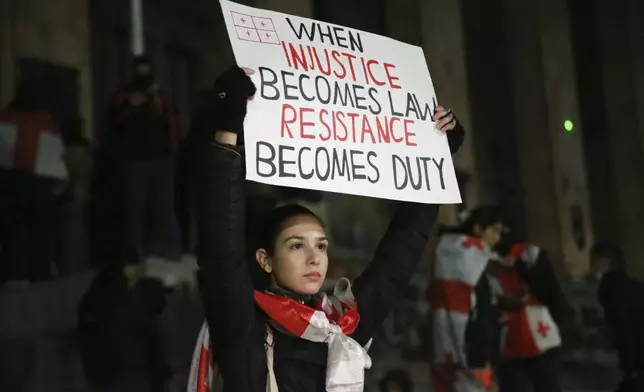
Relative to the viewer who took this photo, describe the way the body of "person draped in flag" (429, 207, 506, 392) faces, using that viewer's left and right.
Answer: facing to the right of the viewer

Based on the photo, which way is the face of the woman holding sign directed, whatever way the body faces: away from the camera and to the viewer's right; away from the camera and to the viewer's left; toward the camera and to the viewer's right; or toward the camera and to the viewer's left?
toward the camera and to the viewer's right

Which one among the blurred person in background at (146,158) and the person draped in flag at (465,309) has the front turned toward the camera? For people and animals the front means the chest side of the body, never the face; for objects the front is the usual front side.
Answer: the blurred person in background

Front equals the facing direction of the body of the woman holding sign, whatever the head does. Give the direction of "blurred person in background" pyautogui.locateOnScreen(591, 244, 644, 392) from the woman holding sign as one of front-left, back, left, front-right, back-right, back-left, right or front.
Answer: left

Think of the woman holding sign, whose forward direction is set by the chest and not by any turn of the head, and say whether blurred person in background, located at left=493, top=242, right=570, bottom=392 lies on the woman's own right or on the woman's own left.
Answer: on the woman's own left

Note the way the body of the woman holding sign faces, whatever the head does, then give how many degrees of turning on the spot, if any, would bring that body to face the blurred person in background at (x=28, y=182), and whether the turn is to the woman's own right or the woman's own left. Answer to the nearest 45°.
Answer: approximately 180°

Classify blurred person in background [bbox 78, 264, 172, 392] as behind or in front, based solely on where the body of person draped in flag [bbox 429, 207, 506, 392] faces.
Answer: behind

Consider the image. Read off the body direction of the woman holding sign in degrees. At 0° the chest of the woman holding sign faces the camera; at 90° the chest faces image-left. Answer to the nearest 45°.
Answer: approximately 315°

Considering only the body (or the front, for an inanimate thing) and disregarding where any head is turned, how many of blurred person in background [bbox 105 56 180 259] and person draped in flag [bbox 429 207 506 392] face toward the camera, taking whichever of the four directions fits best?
1

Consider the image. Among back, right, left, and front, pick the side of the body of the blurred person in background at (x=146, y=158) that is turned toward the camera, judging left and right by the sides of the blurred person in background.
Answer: front

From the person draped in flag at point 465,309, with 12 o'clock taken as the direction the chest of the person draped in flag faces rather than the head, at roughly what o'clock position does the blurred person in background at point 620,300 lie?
The blurred person in background is roughly at 11 o'clock from the person draped in flag.
